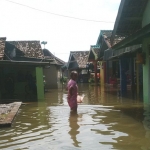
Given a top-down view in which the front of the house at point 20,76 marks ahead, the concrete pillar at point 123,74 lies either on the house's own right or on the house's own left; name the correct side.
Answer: on the house's own left

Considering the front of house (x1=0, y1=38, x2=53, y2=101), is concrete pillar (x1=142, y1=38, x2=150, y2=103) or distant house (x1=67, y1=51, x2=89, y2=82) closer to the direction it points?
the concrete pillar

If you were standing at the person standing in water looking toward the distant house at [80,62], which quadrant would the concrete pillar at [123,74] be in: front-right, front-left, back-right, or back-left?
front-right

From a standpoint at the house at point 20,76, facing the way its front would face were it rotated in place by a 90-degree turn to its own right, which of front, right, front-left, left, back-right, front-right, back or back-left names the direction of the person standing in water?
left

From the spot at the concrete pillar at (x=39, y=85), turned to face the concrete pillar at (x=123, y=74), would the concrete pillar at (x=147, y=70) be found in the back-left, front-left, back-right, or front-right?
front-right

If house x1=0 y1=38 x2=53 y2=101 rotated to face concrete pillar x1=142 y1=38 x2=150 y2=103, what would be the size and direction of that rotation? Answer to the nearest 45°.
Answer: approximately 45° to its left

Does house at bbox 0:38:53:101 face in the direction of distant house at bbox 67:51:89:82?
no

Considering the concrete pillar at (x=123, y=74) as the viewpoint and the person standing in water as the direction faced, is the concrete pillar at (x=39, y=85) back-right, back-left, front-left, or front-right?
front-right
